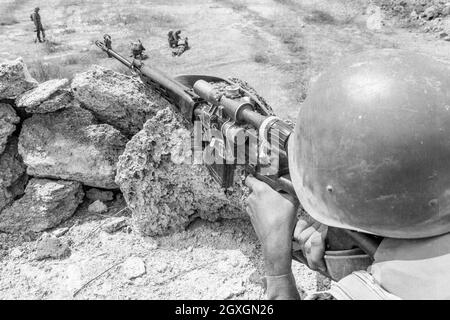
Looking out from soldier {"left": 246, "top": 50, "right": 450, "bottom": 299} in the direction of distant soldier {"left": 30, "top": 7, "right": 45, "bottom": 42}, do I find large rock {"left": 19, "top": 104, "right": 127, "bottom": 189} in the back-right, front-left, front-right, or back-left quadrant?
front-left

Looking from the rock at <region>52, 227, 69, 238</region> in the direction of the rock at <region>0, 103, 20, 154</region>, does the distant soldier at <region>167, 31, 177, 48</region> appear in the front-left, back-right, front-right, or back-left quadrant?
front-right

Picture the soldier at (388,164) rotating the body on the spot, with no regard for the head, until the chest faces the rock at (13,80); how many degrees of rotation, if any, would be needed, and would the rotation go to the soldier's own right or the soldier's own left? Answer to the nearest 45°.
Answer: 0° — they already face it

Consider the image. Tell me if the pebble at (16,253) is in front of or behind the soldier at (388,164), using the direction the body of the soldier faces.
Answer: in front

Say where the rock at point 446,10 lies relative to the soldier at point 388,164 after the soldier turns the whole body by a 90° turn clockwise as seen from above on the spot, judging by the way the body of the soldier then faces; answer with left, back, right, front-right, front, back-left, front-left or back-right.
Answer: front-left

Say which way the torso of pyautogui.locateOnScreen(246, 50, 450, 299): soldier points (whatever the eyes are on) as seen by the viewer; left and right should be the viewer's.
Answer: facing away from the viewer and to the left of the viewer

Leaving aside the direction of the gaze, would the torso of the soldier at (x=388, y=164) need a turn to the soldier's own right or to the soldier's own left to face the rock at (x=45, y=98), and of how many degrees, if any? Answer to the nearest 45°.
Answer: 0° — they already face it

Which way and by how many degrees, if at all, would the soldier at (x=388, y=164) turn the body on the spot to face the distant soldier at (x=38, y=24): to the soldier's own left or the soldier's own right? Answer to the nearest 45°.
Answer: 0° — they already face them

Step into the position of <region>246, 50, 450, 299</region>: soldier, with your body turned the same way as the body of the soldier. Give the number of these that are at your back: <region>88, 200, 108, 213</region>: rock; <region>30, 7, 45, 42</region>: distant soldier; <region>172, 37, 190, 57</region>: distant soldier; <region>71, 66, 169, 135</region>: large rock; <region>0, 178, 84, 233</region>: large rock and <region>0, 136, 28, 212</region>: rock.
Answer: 0

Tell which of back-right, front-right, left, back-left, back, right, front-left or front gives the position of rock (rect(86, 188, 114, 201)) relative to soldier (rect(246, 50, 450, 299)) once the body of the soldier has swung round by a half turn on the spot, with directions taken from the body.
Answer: back

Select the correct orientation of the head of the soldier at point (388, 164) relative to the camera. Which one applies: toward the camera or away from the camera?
away from the camera

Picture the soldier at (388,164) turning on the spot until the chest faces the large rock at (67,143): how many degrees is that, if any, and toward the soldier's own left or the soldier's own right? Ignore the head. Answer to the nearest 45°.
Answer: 0° — they already face it

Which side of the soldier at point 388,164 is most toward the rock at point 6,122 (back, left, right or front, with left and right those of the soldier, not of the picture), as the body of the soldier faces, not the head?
front

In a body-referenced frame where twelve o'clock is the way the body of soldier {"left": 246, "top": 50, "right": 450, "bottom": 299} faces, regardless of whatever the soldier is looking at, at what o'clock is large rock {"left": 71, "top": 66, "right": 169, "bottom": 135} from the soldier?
The large rock is roughly at 12 o'clock from the soldier.

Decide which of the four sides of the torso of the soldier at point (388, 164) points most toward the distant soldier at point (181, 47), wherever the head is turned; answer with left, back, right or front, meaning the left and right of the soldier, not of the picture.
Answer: front
